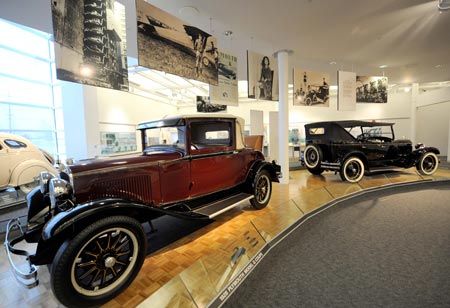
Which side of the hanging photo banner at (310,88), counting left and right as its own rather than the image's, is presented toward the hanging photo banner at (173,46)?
right

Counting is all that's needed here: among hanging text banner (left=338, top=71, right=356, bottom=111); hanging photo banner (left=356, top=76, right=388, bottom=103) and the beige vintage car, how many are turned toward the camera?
2

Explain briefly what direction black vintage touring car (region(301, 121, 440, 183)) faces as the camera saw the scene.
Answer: facing away from the viewer and to the right of the viewer

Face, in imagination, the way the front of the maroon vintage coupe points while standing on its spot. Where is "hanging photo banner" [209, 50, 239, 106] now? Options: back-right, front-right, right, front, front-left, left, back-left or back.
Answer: back

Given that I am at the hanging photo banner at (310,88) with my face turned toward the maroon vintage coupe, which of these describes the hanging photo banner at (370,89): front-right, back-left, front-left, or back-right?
back-left
